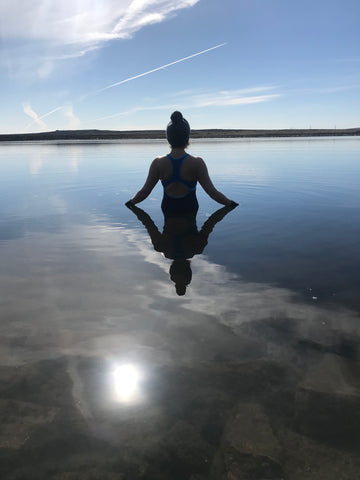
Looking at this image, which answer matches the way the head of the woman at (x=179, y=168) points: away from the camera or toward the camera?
away from the camera

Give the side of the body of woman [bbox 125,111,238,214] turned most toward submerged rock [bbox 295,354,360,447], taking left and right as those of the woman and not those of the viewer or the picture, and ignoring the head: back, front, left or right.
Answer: back

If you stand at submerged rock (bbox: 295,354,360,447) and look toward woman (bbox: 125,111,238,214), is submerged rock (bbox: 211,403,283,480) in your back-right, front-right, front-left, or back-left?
back-left

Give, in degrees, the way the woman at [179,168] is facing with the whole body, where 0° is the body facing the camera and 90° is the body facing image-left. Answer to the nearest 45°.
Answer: approximately 180°

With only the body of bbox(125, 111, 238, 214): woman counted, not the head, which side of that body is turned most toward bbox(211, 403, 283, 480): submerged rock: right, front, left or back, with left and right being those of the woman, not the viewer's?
back
